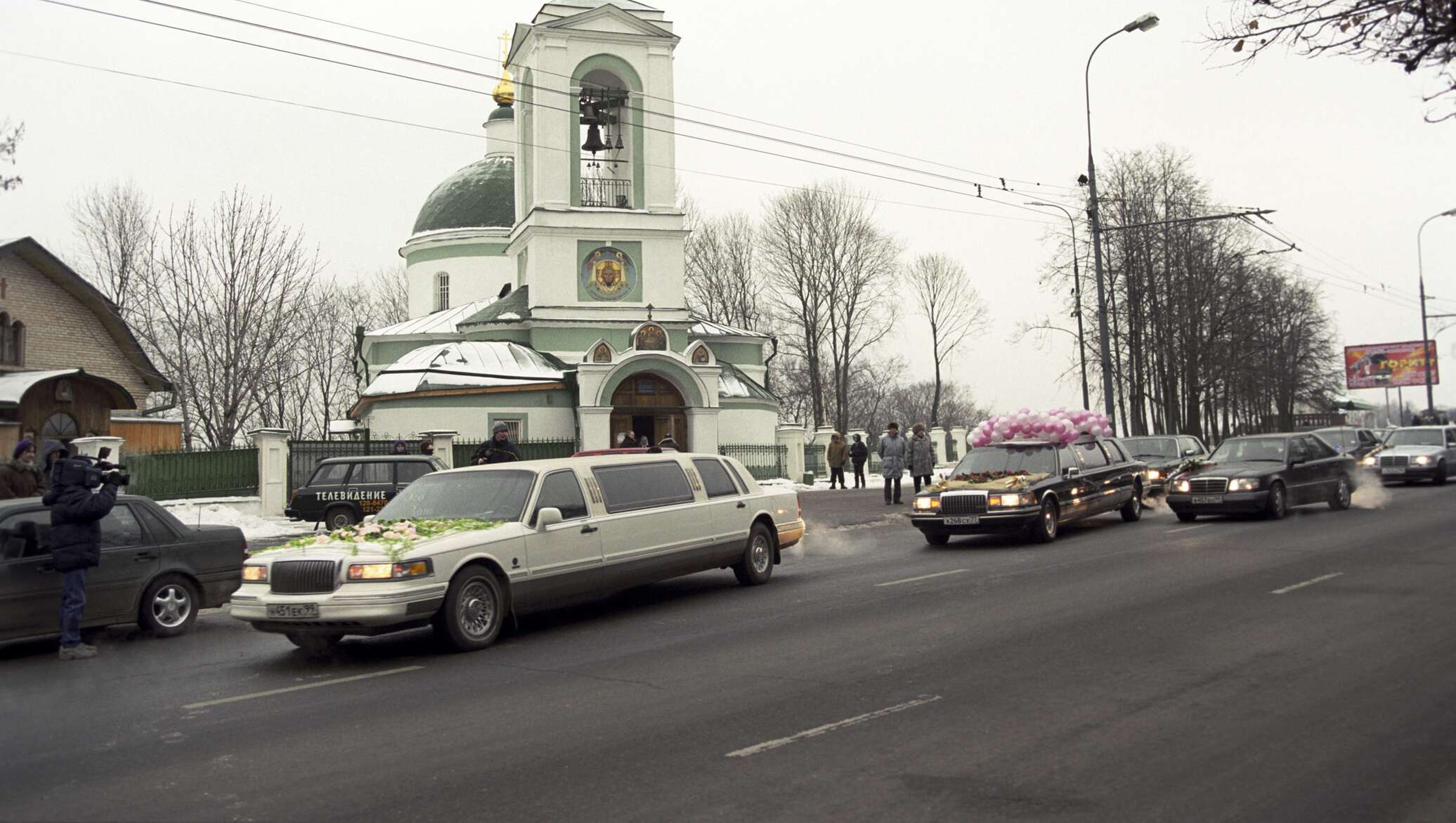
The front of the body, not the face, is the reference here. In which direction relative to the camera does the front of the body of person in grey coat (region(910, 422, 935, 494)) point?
toward the camera

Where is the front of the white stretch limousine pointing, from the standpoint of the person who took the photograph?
facing the viewer and to the left of the viewer

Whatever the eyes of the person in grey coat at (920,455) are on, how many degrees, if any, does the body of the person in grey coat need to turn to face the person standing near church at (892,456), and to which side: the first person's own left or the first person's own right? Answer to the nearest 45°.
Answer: approximately 135° to the first person's own right

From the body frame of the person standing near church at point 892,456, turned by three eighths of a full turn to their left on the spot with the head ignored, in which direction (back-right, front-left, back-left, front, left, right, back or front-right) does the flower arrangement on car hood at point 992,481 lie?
back-right

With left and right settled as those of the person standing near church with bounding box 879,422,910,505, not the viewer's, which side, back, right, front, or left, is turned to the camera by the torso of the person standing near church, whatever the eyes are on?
front

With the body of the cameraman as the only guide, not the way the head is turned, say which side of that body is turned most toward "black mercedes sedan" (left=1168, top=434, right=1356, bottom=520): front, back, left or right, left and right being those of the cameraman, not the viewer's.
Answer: front

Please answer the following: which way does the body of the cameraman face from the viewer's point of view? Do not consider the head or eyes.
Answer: to the viewer's right

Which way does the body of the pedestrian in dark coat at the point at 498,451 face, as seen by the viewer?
toward the camera

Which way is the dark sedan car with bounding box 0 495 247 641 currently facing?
to the viewer's left

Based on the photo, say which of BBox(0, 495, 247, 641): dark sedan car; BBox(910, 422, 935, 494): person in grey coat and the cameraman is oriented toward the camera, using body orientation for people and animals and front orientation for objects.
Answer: the person in grey coat
